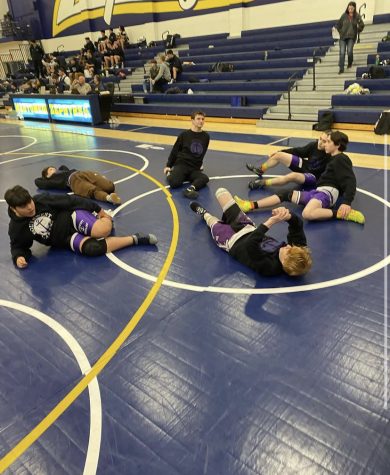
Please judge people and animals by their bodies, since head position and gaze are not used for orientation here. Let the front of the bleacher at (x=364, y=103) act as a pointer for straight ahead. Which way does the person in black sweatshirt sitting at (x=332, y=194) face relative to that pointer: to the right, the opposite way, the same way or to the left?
to the right

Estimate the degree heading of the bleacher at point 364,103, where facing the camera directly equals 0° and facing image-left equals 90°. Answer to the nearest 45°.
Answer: approximately 0°

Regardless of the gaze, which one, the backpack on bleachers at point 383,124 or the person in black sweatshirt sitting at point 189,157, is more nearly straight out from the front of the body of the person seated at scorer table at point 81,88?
the person in black sweatshirt sitting

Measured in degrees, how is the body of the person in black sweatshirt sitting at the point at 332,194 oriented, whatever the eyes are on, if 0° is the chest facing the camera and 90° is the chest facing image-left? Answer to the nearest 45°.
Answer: approximately 90°

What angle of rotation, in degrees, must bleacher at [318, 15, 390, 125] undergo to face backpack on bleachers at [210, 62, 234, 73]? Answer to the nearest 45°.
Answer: approximately 135° to its right

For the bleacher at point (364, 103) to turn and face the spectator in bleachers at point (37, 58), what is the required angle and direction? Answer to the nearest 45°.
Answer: approximately 135° to its right

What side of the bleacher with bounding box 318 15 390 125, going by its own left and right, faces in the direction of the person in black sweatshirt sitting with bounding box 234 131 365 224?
front

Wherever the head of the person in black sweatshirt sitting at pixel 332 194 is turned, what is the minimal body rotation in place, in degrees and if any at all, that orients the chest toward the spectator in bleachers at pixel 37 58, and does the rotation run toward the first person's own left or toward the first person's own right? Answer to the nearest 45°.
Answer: approximately 45° to the first person's own right

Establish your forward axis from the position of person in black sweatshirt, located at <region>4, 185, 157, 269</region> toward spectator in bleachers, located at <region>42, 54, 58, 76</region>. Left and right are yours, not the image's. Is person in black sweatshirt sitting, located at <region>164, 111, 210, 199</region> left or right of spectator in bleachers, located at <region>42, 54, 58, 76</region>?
right
